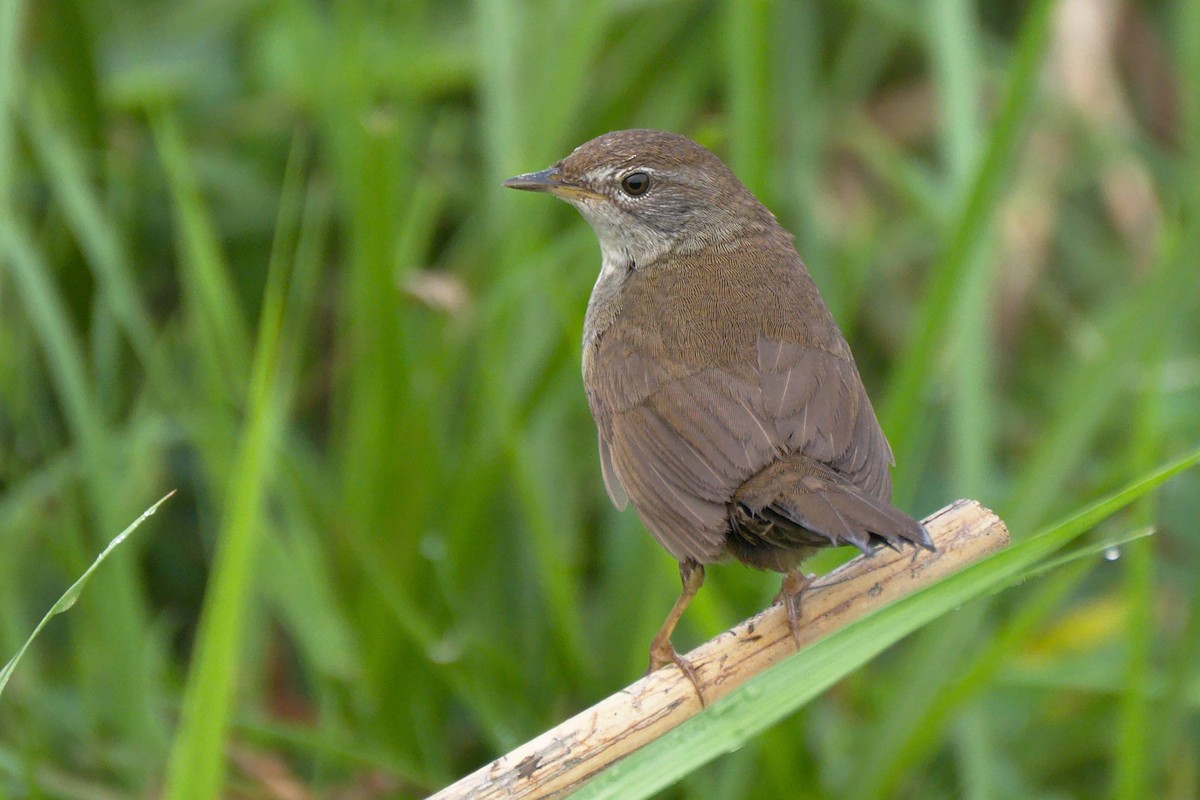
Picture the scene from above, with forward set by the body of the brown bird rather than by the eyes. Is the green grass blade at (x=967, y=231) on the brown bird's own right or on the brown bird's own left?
on the brown bird's own right

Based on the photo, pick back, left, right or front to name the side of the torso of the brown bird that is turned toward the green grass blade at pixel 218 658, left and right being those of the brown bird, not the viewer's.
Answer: left

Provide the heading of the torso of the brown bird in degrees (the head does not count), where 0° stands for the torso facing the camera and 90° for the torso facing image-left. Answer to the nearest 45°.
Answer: approximately 135°

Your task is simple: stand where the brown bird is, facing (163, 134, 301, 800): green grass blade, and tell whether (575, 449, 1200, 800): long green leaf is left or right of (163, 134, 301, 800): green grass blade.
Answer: left
